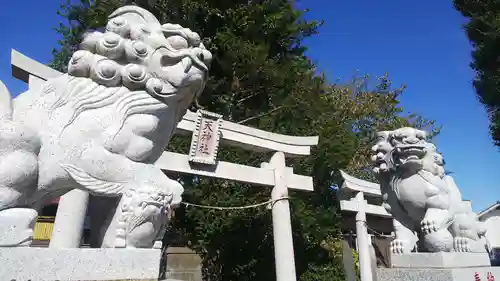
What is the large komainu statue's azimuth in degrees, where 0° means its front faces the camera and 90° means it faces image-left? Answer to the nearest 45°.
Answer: approximately 270°

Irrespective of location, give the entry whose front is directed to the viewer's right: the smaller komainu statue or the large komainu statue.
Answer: the large komainu statue

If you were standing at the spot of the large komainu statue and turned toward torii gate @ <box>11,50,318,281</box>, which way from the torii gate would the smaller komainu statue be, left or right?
right

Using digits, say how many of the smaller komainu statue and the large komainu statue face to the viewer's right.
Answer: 1

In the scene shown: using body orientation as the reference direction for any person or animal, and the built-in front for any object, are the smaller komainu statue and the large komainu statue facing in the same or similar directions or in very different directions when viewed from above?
very different directions

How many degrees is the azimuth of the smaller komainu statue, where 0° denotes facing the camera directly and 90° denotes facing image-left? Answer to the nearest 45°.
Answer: approximately 45°

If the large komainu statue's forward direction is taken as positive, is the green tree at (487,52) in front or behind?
in front

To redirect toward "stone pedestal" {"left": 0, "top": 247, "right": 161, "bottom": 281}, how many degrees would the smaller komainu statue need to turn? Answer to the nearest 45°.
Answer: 0° — it already faces it

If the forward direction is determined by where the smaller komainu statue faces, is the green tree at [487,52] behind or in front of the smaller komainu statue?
behind
